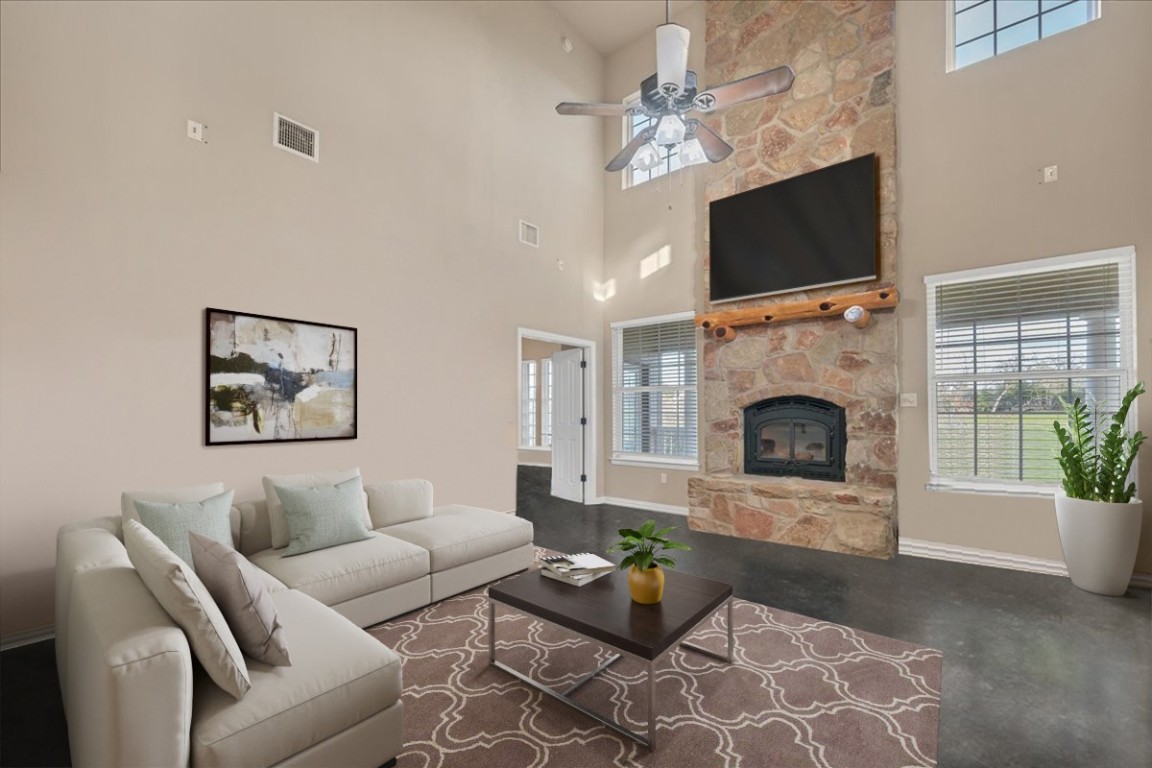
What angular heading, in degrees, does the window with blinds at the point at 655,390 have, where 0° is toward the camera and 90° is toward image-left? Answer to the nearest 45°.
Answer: approximately 45°

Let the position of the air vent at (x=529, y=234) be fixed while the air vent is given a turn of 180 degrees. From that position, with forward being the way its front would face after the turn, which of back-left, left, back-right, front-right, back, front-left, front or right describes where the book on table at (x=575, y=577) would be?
back-left

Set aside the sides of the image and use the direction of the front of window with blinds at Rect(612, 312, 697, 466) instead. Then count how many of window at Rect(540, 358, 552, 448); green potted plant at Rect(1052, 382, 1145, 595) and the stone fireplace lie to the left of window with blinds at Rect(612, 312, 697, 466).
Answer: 2

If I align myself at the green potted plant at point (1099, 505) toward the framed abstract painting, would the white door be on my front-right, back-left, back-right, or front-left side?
front-right

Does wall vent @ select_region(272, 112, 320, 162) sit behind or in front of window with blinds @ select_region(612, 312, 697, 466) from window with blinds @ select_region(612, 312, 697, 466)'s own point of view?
in front

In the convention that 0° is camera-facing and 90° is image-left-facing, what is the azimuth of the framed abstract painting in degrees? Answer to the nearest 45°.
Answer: approximately 315°

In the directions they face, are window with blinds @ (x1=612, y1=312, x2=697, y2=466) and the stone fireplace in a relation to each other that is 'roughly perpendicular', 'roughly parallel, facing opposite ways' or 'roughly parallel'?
roughly parallel

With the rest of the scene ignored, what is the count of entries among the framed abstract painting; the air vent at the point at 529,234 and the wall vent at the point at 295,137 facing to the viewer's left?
0

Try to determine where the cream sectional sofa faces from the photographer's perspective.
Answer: facing the viewer and to the right of the viewer

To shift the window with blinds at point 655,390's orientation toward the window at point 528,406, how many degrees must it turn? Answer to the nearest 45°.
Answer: approximately 90° to its right

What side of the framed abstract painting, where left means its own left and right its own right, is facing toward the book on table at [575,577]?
front

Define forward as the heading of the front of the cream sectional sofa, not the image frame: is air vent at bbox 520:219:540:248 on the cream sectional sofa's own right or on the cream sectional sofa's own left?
on the cream sectional sofa's own left

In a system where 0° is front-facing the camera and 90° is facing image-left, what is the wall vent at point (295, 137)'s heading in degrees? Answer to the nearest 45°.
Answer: approximately 315°
